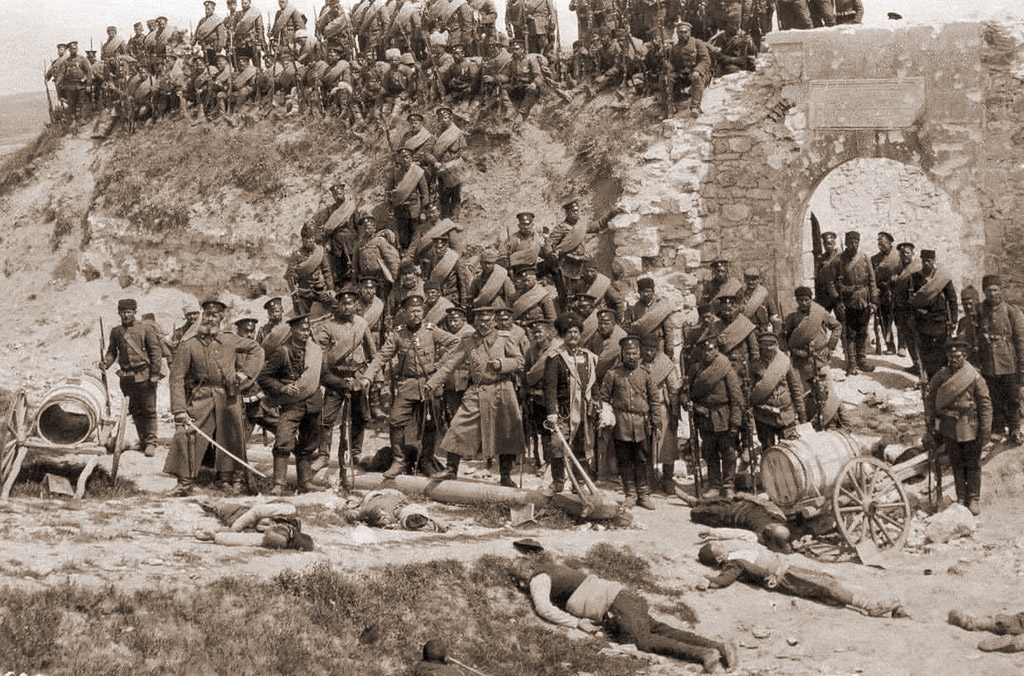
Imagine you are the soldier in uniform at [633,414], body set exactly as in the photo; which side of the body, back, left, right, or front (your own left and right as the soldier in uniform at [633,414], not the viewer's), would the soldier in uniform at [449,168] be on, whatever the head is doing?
back

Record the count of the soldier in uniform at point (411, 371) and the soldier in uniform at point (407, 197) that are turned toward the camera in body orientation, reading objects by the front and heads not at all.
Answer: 2

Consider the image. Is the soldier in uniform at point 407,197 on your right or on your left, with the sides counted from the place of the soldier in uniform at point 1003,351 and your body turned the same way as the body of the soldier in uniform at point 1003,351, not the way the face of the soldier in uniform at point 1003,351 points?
on your right

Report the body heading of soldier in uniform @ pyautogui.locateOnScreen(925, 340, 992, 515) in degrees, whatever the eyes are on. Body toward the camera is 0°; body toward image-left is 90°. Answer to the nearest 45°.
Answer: approximately 0°

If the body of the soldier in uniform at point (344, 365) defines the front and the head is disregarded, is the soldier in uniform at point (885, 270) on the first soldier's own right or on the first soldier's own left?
on the first soldier's own left

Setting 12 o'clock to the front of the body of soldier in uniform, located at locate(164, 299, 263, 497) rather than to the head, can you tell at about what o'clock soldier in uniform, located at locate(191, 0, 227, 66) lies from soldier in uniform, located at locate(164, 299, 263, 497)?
soldier in uniform, located at locate(191, 0, 227, 66) is roughly at 6 o'clock from soldier in uniform, located at locate(164, 299, 263, 497).

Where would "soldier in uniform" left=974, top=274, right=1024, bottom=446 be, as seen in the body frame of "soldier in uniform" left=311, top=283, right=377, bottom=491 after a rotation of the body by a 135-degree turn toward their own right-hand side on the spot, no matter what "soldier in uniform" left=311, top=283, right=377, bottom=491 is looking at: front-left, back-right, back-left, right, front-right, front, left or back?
back-right

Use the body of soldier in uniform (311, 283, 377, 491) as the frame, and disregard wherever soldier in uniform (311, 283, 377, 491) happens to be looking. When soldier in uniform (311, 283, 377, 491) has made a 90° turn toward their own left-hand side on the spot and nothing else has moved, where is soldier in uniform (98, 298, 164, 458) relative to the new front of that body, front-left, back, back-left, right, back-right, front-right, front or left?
back-left

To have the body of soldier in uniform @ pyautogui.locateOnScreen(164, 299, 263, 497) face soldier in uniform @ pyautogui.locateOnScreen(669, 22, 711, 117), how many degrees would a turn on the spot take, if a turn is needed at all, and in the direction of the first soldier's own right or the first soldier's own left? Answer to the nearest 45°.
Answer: approximately 135° to the first soldier's own left
